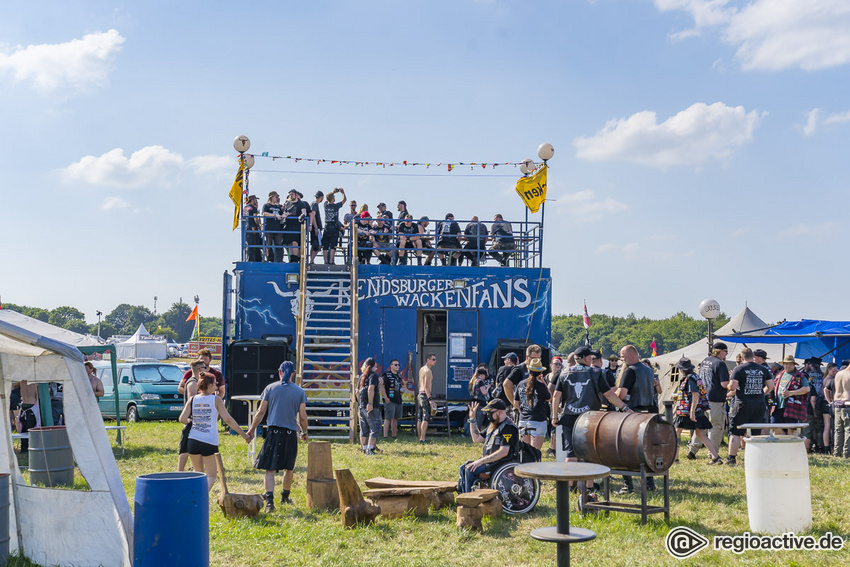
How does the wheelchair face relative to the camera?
to the viewer's left

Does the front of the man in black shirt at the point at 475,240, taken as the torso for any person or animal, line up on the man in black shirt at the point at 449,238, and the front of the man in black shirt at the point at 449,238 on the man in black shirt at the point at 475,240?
no

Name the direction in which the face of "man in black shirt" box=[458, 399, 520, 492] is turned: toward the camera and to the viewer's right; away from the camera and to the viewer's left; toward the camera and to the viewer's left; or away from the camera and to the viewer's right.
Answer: toward the camera and to the viewer's left

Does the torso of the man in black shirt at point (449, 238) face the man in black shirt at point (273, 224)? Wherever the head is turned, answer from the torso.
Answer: no

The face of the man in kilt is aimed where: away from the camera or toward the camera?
away from the camera

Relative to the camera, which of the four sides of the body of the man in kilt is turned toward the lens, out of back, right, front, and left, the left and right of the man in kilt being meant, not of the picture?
back

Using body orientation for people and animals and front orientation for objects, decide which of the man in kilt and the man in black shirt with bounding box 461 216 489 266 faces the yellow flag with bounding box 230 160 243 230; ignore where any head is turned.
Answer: the man in kilt

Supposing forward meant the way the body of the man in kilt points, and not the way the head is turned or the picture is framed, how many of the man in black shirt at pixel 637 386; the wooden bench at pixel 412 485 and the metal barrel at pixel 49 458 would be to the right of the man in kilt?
2

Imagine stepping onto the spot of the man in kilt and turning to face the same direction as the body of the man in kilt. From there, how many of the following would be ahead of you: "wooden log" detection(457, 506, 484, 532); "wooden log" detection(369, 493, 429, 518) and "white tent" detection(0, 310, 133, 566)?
0

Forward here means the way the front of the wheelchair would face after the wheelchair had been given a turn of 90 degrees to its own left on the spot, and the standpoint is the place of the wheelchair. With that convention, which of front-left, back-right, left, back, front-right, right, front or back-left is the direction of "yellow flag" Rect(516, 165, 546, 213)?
back

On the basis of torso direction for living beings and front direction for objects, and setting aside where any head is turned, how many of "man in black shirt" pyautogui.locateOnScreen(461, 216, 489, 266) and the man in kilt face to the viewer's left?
0
